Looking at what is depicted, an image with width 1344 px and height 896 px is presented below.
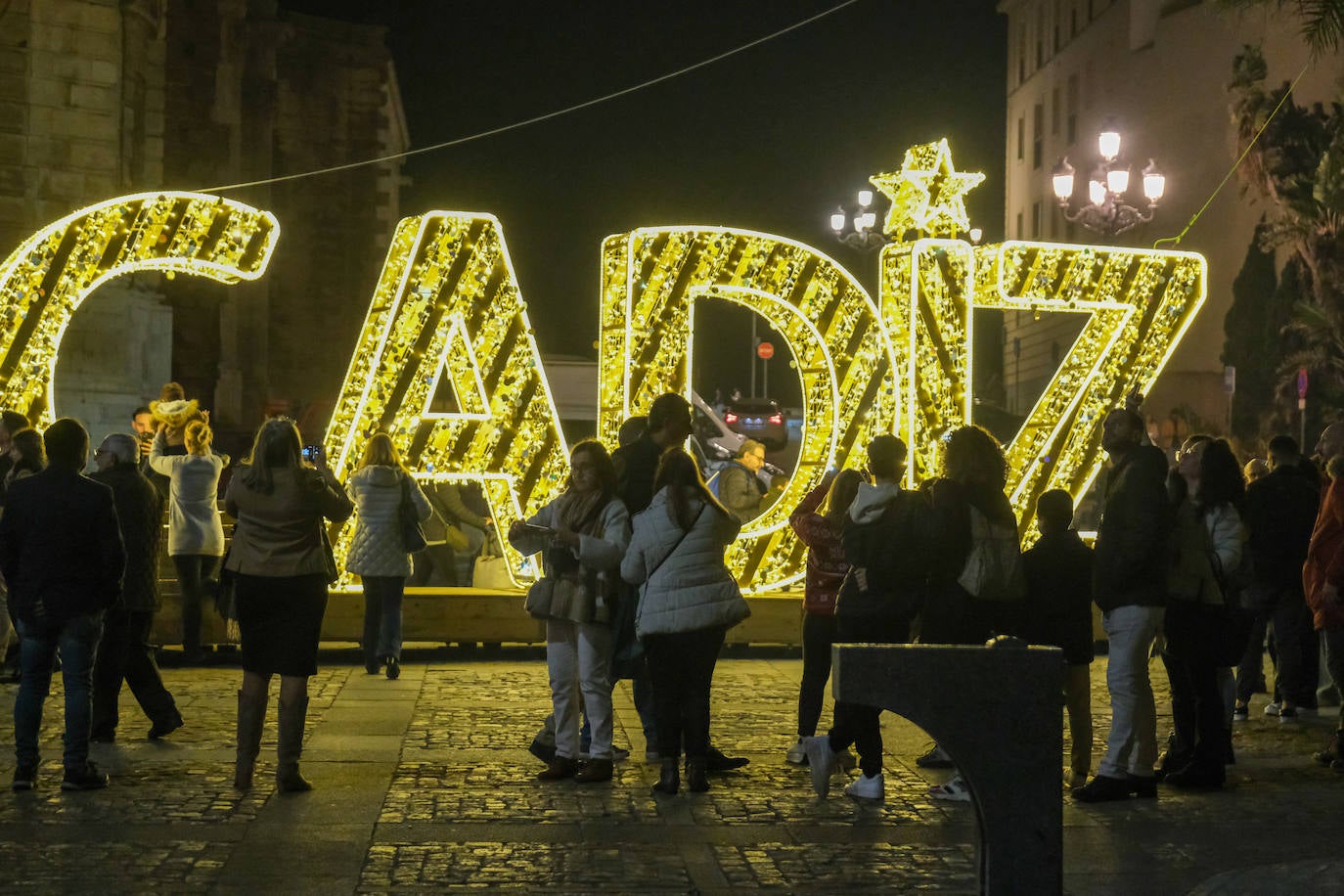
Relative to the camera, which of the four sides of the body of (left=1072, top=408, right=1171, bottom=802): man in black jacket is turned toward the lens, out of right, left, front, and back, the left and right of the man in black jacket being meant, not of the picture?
left

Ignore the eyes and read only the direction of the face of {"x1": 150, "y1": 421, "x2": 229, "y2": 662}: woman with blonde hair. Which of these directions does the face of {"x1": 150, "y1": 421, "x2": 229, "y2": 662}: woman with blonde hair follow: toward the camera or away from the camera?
away from the camera

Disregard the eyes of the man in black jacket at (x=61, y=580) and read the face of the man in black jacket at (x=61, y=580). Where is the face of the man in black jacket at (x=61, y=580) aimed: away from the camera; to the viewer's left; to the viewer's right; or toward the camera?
away from the camera

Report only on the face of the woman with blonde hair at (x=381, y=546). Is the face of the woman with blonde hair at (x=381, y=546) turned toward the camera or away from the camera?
away from the camera

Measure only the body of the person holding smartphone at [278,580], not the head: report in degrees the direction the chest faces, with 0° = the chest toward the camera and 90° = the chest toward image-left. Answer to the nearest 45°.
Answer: approximately 180°

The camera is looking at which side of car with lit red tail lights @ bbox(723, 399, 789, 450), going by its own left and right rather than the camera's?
back

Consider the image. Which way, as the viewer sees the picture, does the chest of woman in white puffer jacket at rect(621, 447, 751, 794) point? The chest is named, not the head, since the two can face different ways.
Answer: away from the camera

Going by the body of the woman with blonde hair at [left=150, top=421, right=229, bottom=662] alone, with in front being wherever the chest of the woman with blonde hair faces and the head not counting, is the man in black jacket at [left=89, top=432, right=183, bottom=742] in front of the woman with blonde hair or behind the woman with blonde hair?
behind

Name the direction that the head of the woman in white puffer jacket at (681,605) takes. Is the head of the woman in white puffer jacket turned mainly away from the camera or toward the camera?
away from the camera

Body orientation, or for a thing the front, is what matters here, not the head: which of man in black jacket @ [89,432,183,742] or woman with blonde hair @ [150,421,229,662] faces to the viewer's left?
the man in black jacket

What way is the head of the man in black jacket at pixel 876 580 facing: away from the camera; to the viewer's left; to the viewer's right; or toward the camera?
away from the camera

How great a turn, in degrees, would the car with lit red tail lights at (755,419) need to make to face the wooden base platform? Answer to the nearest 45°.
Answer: approximately 180°

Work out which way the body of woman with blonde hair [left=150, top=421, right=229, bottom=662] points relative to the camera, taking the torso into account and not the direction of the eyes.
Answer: away from the camera

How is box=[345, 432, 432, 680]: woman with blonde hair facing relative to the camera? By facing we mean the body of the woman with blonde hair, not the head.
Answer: away from the camera
